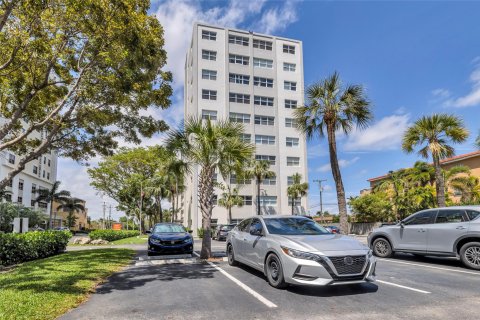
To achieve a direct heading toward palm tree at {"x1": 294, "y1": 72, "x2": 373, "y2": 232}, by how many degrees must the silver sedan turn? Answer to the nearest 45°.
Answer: approximately 135° to its left

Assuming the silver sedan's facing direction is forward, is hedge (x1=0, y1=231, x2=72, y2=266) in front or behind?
behind

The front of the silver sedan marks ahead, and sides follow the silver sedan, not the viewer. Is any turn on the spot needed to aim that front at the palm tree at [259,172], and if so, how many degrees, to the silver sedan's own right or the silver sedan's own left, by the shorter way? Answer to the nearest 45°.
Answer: approximately 135° to the silver sedan's own left

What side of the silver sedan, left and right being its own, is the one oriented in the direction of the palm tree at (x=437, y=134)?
left

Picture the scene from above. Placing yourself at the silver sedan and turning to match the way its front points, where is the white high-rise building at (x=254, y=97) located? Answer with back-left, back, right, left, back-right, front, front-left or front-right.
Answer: back-left

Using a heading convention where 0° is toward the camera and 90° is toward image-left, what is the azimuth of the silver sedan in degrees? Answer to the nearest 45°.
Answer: approximately 315°

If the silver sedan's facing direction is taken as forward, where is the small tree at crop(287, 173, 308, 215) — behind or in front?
behind
